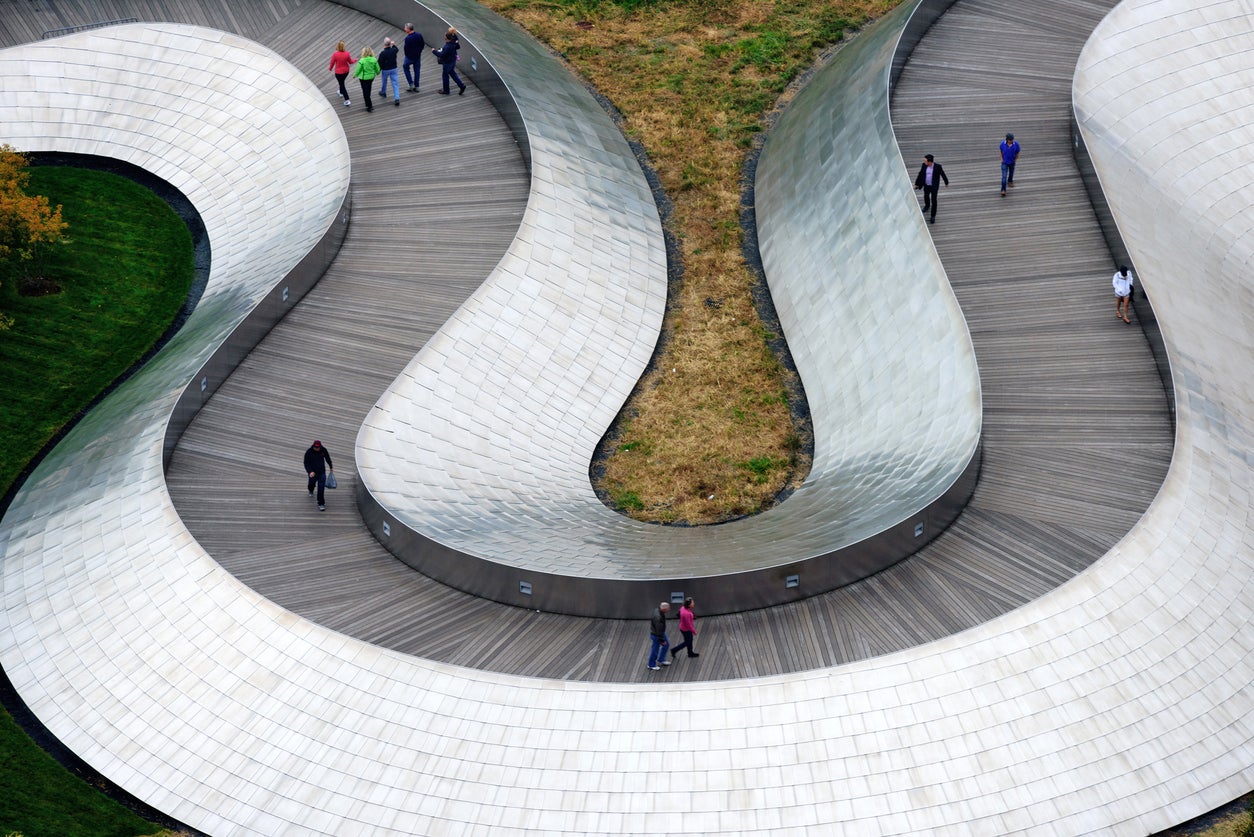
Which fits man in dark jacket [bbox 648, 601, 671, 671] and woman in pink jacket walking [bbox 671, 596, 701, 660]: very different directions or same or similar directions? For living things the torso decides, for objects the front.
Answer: same or similar directions

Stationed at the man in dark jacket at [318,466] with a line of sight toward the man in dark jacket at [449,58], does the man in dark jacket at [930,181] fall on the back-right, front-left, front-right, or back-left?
front-right

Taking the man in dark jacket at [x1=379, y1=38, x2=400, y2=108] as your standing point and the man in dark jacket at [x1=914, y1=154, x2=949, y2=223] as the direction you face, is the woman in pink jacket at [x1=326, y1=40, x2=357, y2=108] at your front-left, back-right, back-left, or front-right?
back-right

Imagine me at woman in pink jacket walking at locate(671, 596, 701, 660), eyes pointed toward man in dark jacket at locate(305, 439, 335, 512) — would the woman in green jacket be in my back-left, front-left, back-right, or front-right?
front-right
